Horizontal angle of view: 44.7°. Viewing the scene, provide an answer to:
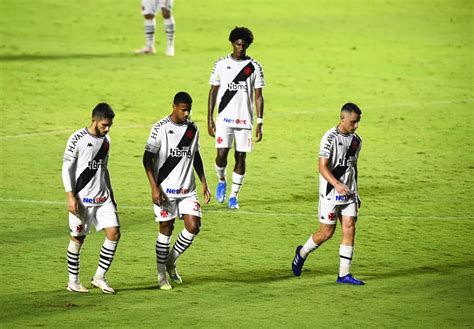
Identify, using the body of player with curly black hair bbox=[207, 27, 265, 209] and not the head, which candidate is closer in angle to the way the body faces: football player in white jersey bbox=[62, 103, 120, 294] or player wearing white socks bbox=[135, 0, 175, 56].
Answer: the football player in white jersey

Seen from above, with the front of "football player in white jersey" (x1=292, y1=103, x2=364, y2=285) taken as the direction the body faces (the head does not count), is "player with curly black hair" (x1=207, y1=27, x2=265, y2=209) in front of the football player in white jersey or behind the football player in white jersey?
behind

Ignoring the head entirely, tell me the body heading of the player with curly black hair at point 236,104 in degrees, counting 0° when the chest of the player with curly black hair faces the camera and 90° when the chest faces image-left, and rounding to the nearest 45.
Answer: approximately 0°

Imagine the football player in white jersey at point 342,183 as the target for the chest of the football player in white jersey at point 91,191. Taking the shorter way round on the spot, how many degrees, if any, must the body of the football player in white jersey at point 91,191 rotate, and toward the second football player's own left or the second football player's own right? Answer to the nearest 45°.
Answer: approximately 45° to the second football player's own left

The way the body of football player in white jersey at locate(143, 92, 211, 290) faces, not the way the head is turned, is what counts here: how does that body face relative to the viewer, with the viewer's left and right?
facing the viewer and to the right of the viewer
